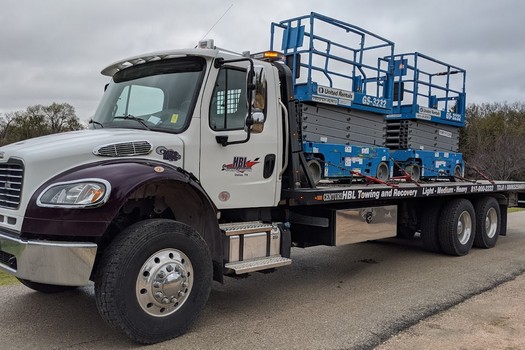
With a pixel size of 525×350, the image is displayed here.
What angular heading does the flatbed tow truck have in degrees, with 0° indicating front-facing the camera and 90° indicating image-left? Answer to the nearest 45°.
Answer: approximately 45°
